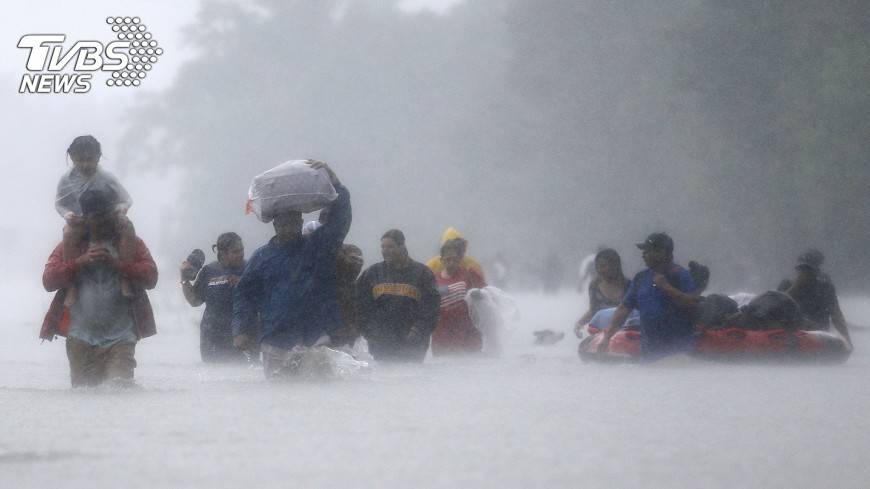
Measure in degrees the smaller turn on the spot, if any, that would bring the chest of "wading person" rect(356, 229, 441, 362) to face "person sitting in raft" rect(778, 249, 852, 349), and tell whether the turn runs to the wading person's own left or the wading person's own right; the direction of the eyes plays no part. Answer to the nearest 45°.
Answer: approximately 90° to the wading person's own left

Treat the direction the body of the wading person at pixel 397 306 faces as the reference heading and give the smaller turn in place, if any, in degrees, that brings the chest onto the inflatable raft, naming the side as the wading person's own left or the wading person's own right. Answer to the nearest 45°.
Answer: approximately 90° to the wading person's own left

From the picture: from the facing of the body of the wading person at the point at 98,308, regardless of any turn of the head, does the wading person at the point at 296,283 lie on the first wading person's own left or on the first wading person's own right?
on the first wading person's own left

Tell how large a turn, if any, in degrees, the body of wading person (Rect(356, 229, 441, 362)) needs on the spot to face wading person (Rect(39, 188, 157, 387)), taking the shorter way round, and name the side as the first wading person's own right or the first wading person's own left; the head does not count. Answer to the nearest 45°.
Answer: approximately 45° to the first wading person's own right

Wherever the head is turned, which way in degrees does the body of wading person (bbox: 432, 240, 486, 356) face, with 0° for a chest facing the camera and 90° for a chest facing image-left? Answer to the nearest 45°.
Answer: approximately 0°

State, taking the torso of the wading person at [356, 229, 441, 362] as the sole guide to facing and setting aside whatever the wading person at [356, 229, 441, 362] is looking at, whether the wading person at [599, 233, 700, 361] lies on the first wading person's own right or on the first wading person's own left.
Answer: on the first wading person's own left

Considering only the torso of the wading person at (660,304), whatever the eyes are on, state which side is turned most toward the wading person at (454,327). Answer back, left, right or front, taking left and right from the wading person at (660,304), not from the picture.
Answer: right

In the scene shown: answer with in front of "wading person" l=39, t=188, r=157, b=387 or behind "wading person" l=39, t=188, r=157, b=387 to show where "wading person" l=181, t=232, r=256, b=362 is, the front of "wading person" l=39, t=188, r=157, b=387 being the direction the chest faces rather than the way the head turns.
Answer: behind

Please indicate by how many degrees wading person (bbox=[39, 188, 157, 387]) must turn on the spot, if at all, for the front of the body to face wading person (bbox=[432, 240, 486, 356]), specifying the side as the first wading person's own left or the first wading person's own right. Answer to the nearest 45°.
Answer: approximately 135° to the first wading person's own left
